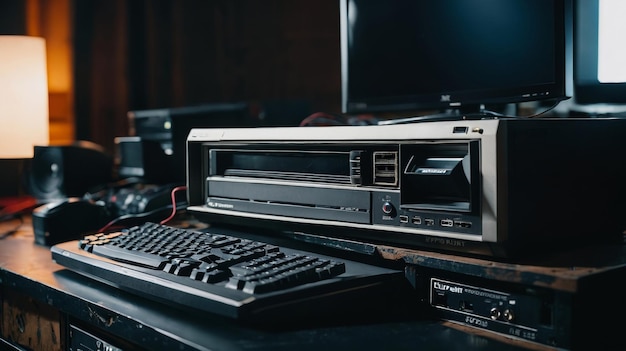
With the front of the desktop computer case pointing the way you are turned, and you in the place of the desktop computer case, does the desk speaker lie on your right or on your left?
on your right

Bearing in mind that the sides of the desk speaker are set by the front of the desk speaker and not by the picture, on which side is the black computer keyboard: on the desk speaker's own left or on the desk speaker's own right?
on the desk speaker's own left

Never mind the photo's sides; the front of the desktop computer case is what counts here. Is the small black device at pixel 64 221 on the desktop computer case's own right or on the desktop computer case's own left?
on the desktop computer case's own right

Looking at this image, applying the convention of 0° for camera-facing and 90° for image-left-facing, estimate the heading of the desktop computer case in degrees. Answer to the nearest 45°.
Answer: approximately 45°
